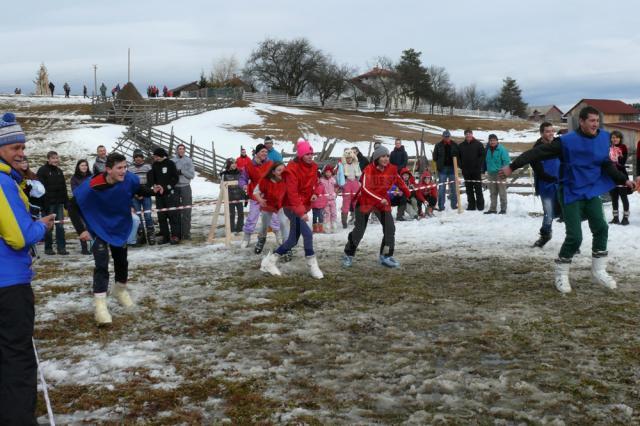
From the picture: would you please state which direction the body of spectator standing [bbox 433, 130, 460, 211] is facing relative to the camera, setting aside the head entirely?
toward the camera

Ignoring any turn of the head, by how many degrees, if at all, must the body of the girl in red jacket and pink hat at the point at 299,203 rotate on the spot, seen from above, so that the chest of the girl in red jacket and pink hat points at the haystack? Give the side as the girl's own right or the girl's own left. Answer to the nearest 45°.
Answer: approximately 135° to the girl's own left

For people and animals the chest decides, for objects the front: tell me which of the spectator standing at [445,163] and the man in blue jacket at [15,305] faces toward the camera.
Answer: the spectator standing

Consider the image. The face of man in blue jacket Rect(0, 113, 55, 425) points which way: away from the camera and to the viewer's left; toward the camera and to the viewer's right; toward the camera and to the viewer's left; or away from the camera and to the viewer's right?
toward the camera and to the viewer's right

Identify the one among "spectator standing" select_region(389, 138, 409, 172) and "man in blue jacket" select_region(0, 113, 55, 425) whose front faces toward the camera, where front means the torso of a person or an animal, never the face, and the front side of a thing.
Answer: the spectator standing

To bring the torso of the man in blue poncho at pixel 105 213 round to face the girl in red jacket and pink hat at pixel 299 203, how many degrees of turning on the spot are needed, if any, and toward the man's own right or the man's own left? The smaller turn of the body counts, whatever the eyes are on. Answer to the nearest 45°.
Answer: approximately 90° to the man's own left

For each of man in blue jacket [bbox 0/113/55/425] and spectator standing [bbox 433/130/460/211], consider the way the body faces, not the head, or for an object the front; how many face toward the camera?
1

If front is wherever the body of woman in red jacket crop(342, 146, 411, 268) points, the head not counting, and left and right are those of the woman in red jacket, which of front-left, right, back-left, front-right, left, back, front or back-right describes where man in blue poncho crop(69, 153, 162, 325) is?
right

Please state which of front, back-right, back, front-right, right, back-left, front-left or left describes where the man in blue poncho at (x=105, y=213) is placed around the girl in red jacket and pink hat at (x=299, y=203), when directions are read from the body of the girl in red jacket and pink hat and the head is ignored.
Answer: right

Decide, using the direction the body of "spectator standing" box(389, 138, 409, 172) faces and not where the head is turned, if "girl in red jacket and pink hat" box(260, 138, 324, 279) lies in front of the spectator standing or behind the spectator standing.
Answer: in front

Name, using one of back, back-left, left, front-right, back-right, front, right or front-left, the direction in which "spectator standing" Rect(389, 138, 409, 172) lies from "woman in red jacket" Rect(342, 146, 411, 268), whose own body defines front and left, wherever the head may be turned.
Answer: back-left

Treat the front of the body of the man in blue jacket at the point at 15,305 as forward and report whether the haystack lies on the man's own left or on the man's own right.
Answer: on the man's own left

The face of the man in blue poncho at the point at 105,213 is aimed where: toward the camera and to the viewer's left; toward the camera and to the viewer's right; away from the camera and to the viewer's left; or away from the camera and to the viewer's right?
toward the camera and to the viewer's right
